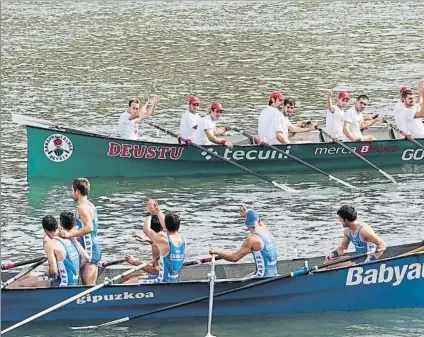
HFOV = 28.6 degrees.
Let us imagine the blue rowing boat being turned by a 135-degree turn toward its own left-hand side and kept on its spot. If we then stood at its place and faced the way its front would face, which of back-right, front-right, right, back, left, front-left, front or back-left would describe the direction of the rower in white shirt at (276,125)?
front-right

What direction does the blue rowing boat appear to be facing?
to the viewer's right

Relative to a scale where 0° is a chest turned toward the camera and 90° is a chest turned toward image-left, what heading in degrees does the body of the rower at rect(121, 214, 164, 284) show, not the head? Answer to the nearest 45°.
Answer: approximately 90°

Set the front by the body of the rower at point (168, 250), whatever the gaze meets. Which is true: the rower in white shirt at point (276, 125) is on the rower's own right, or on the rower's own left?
on the rower's own right

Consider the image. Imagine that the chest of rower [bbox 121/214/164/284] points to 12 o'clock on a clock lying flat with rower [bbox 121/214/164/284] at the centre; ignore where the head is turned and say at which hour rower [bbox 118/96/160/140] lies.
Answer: rower [bbox 118/96/160/140] is roughly at 3 o'clock from rower [bbox 121/214/164/284].
